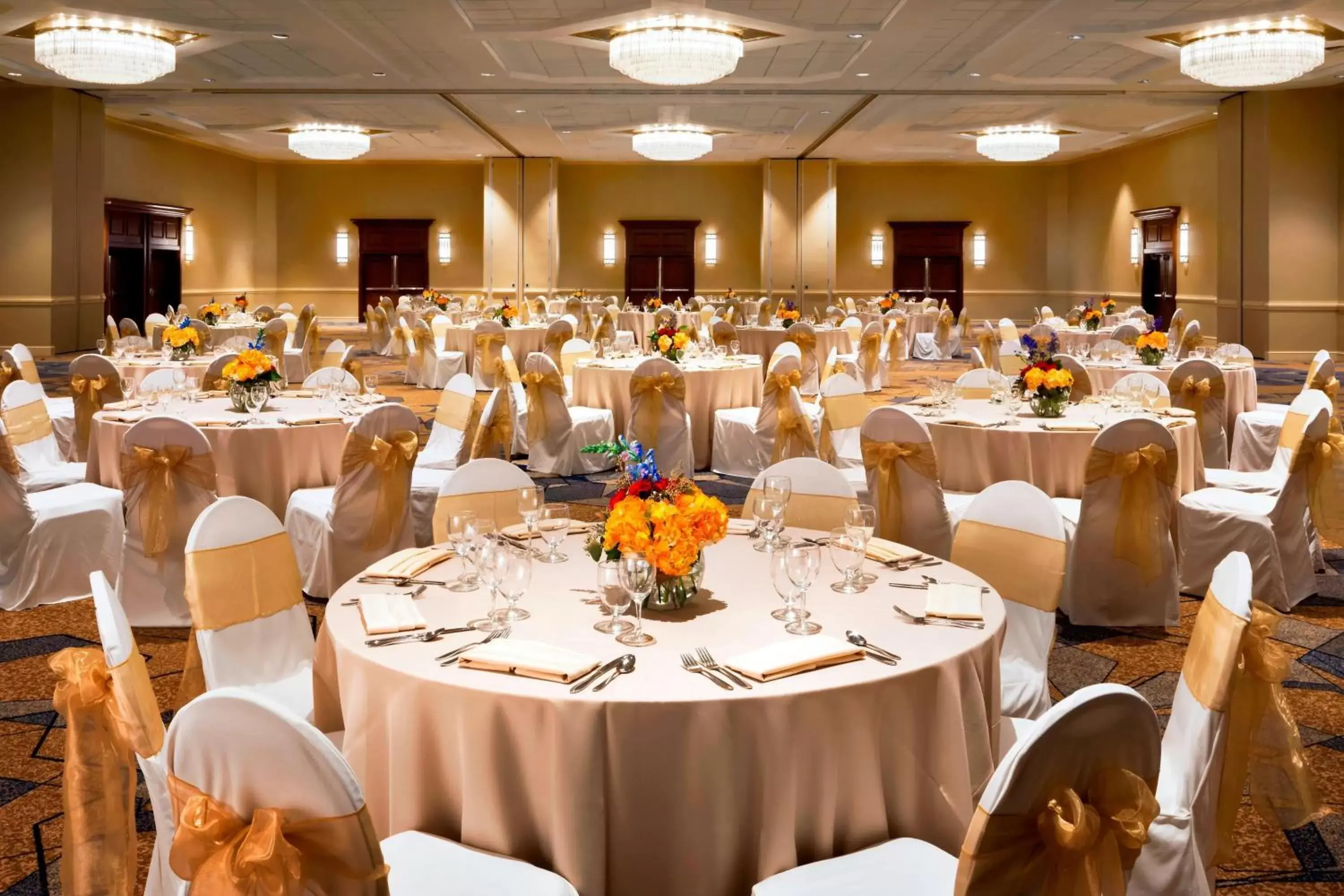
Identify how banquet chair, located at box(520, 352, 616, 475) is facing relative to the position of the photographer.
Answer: facing away from the viewer and to the right of the viewer

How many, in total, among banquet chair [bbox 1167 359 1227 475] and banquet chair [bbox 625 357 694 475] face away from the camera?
2

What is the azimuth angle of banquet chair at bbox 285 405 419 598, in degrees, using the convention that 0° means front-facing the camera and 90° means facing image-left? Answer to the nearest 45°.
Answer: approximately 135°

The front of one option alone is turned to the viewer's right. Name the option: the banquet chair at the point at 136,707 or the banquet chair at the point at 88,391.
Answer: the banquet chair at the point at 136,707

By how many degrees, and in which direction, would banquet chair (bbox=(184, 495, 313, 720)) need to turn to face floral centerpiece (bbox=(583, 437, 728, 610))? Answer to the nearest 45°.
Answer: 0° — it already faces it

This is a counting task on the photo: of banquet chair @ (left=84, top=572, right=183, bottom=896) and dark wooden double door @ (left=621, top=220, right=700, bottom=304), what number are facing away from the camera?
0

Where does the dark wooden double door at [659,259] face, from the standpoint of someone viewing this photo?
facing the viewer

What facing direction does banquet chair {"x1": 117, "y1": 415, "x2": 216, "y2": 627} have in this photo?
away from the camera

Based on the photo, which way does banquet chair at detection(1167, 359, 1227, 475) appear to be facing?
away from the camera

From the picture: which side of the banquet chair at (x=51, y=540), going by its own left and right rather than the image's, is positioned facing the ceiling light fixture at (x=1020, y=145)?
front

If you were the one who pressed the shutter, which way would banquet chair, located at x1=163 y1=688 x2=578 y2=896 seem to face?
facing away from the viewer and to the right of the viewer

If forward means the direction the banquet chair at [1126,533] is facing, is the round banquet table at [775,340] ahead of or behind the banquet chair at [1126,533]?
ahead

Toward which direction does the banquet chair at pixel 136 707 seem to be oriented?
to the viewer's right

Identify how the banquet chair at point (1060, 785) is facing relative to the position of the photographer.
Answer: facing away from the viewer and to the left of the viewer

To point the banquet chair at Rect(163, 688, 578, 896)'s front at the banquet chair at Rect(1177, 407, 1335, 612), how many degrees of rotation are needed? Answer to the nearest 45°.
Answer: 0° — it already faces it

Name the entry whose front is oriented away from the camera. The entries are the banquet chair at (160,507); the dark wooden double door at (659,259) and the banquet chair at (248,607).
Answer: the banquet chair at (160,507)

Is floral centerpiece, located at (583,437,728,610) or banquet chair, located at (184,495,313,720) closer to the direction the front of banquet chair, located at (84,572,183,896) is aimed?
the floral centerpiece

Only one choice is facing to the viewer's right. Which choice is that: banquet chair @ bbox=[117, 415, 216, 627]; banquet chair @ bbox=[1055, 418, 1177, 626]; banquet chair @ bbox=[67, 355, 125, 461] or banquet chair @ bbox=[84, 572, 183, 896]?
banquet chair @ bbox=[84, 572, 183, 896]

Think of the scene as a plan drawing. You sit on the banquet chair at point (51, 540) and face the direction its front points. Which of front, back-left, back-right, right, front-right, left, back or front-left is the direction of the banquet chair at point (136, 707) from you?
back-right
